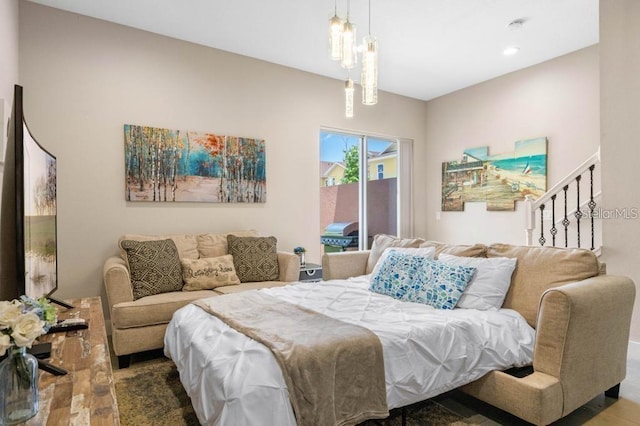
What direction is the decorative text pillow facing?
toward the camera

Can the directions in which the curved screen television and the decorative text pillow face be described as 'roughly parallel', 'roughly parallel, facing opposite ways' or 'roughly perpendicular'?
roughly perpendicular

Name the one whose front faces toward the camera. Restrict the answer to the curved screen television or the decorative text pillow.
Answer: the decorative text pillow

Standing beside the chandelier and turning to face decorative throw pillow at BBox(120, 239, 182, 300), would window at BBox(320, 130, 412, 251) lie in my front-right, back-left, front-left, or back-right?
front-right

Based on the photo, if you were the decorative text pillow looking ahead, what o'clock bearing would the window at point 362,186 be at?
The window is roughly at 8 o'clock from the decorative text pillow.

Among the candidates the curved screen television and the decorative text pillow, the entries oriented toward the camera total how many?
1

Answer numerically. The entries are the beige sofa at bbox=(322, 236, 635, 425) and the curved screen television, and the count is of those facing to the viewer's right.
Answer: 1

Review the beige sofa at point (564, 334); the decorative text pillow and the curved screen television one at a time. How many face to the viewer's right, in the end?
1

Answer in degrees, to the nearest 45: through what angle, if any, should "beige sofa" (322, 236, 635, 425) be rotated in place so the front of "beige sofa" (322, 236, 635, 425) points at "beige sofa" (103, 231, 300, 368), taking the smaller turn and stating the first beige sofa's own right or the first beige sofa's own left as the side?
approximately 45° to the first beige sofa's own right

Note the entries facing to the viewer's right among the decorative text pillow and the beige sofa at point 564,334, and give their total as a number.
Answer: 0

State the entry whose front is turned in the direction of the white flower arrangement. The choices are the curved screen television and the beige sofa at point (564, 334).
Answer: the beige sofa

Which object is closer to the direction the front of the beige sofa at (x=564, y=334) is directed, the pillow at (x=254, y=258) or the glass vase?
the glass vase

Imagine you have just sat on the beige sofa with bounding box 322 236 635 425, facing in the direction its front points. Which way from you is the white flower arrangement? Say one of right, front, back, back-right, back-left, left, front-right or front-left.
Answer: front

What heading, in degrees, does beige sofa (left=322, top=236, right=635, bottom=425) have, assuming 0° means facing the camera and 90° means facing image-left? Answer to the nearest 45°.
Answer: approximately 45°

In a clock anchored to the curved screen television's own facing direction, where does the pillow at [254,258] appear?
The pillow is roughly at 11 o'clock from the curved screen television.

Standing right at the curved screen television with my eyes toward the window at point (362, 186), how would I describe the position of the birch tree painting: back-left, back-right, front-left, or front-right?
front-left

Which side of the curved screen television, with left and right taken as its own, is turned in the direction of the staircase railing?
front

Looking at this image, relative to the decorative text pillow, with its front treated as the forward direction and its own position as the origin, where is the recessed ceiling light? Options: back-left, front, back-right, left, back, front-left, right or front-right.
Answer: left

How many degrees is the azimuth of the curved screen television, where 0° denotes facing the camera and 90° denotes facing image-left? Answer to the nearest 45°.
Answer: approximately 270°

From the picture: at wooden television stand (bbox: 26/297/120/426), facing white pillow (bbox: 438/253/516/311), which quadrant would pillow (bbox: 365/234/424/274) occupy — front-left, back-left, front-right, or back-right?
front-left

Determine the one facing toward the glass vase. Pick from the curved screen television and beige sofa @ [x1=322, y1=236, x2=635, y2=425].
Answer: the beige sofa
